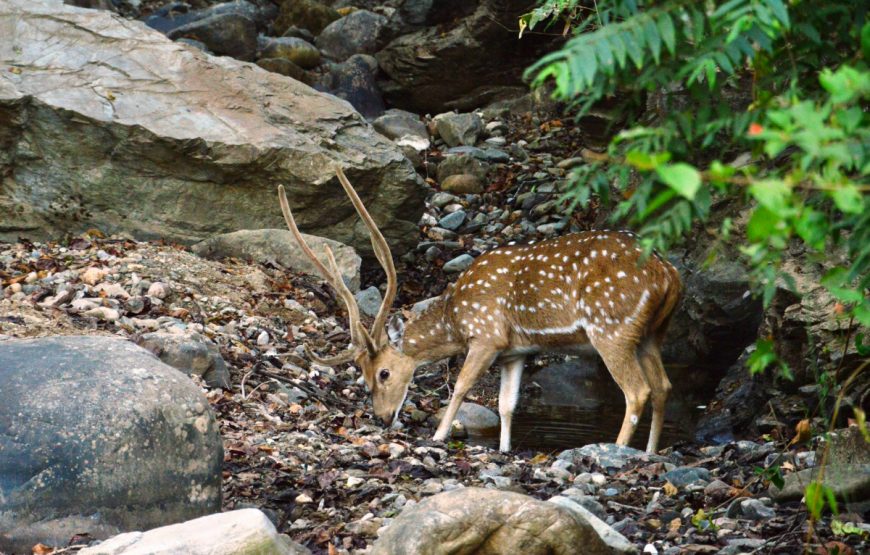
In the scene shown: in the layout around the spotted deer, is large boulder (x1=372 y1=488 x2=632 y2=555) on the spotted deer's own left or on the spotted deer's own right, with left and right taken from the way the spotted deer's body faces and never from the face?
on the spotted deer's own left

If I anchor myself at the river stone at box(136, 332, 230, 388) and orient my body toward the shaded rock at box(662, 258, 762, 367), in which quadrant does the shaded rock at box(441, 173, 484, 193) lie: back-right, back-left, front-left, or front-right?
front-left

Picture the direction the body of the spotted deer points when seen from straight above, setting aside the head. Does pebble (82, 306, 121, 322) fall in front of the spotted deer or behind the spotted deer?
in front

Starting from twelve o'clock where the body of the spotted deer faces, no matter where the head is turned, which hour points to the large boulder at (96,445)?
The large boulder is roughly at 10 o'clock from the spotted deer.

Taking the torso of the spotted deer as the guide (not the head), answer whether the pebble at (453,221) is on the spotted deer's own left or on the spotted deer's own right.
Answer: on the spotted deer's own right

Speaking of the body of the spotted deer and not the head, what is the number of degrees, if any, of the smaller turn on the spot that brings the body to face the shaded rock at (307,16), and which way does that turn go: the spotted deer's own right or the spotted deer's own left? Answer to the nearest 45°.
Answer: approximately 90° to the spotted deer's own right

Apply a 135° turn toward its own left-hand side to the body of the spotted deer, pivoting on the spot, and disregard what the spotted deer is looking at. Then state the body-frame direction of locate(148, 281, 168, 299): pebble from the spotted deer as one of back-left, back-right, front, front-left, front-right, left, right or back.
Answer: back-right

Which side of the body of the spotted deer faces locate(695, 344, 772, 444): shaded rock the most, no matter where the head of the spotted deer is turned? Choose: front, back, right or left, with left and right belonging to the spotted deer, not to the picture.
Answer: back

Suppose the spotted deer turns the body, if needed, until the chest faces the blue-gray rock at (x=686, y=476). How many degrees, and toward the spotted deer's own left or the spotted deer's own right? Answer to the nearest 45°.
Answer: approximately 90° to the spotted deer's own left

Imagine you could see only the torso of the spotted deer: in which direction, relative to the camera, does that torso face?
to the viewer's left

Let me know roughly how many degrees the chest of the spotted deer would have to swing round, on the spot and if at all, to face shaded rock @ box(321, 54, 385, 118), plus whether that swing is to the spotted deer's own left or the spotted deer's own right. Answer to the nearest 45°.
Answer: approximately 90° to the spotted deer's own right

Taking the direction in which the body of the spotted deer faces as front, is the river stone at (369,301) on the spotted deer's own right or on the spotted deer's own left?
on the spotted deer's own right

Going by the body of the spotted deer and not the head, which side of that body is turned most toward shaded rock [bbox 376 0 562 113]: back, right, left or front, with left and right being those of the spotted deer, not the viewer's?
right
